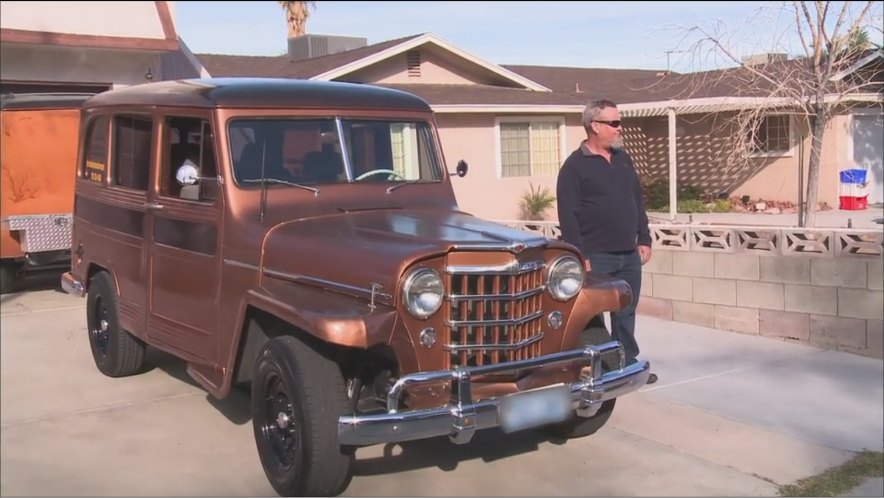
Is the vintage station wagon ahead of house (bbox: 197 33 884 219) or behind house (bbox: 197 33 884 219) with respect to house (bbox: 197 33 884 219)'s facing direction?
ahead

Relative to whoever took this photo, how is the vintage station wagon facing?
facing the viewer and to the right of the viewer

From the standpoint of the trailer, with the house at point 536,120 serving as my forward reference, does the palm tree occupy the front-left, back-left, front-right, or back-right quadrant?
front-left

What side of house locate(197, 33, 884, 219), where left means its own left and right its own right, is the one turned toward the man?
front

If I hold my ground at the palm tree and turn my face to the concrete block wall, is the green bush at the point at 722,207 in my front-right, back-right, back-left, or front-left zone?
front-left

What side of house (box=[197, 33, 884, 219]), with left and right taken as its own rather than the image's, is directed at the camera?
front
